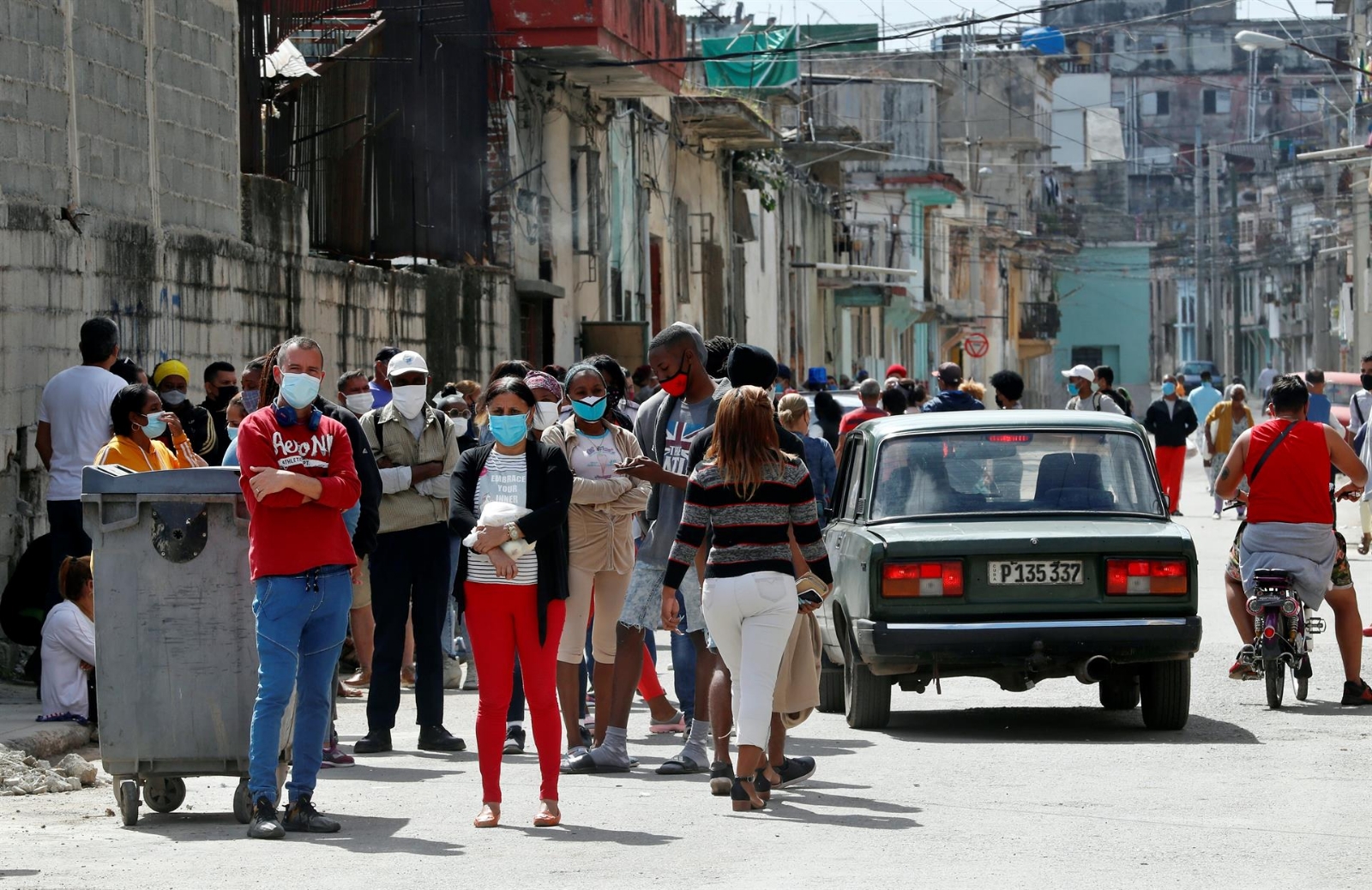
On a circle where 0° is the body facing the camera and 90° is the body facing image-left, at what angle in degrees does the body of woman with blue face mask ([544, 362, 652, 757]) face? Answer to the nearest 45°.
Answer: approximately 0°

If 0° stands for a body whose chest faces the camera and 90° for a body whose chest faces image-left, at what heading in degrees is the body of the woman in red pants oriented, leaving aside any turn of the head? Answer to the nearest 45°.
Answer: approximately 0°

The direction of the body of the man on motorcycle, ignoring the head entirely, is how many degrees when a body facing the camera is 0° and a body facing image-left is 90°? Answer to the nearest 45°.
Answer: approximately 180°

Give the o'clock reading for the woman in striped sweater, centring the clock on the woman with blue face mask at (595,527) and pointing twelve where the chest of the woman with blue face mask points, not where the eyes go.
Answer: The woman in striped sweater is roughly at 11 o'clock from the woman with blue face mask.

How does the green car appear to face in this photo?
away from the camera

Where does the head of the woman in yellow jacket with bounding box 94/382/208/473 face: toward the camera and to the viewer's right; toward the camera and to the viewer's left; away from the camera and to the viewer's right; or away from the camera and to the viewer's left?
toward the camera and to the viewer's right

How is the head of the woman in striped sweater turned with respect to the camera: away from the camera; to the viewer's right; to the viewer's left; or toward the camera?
away from the camera

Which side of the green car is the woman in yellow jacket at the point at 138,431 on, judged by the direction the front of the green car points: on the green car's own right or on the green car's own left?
on the green car's own left

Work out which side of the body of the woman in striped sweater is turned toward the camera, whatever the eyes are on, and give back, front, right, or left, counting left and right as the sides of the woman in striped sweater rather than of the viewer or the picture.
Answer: back
